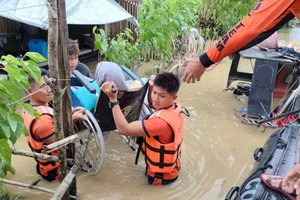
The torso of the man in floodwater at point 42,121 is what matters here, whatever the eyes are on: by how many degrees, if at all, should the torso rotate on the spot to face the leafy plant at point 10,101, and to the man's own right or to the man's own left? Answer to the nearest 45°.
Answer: approximately 90° to the man's own right

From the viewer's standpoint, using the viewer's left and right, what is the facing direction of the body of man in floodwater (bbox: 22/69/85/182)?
facing to the right of the viewer

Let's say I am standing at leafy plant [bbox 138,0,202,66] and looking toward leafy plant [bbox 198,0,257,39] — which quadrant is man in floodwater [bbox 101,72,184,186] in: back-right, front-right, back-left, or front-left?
back-right

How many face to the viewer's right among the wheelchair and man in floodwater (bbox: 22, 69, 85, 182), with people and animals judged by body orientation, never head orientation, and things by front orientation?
1

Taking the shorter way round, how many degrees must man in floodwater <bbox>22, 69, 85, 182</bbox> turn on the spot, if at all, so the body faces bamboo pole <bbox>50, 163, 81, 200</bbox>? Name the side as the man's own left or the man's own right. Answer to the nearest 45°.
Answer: approximately 90° to the man's own right
